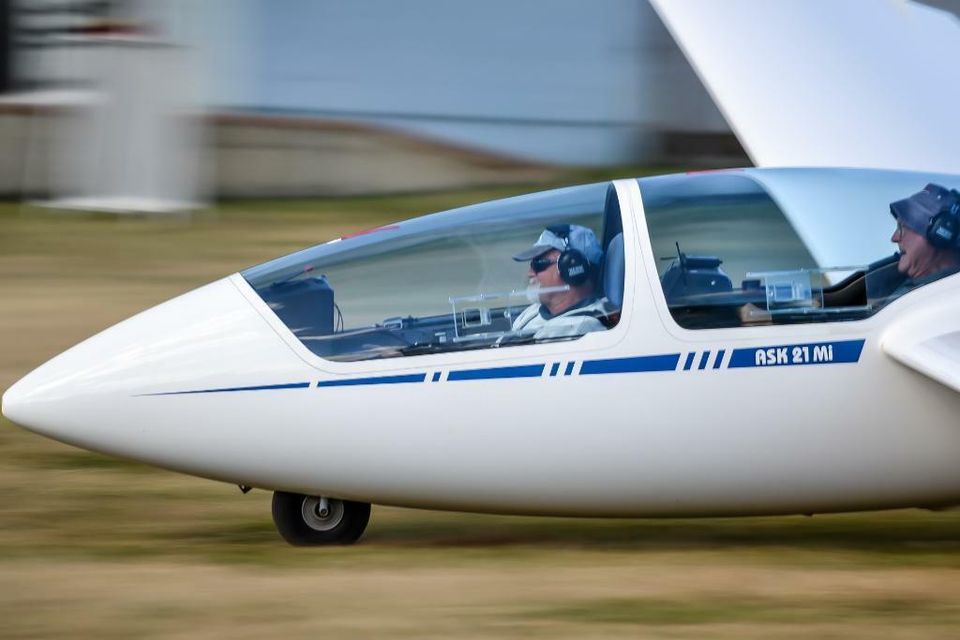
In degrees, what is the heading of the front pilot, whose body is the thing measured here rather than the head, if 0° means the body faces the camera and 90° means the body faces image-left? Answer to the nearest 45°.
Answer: approximately 90°

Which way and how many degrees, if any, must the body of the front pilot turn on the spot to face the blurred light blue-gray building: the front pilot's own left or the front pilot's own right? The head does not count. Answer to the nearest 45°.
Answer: approximately 90° to the front pilot's own right
